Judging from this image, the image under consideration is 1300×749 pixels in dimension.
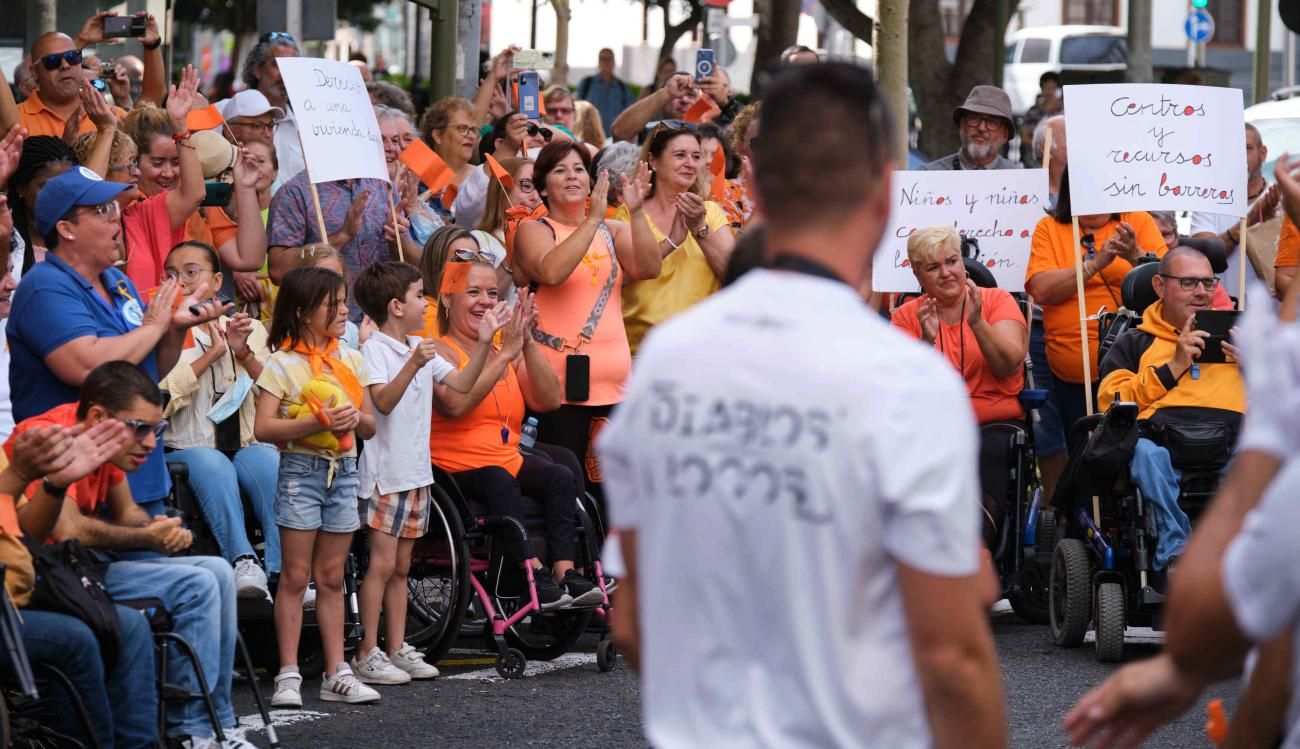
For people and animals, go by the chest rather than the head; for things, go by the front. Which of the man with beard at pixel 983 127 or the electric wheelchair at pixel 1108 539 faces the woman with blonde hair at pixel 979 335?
the man with beard

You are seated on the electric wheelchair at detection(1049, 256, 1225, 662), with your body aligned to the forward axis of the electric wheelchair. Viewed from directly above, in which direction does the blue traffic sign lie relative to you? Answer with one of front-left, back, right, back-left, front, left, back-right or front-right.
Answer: back-left

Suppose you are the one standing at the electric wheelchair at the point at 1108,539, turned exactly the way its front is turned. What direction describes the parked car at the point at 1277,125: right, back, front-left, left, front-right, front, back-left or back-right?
back-left

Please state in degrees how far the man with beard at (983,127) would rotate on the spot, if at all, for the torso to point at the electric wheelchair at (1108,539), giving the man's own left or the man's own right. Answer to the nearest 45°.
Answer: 0° — they already face it

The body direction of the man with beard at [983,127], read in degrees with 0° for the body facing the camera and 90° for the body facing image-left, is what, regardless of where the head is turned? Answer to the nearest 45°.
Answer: approximately 0°

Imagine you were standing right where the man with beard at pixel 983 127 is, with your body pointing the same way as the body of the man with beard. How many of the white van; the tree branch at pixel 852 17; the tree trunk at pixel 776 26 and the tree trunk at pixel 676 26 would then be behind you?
4

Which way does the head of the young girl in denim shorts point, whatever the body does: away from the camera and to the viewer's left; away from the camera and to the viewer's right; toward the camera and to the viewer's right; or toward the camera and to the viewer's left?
toward the camera and to the viewer's right

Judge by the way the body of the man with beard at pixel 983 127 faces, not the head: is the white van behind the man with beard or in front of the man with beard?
behind

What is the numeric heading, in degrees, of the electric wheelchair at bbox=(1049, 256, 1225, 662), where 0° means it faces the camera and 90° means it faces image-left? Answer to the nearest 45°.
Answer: approximately 315°
